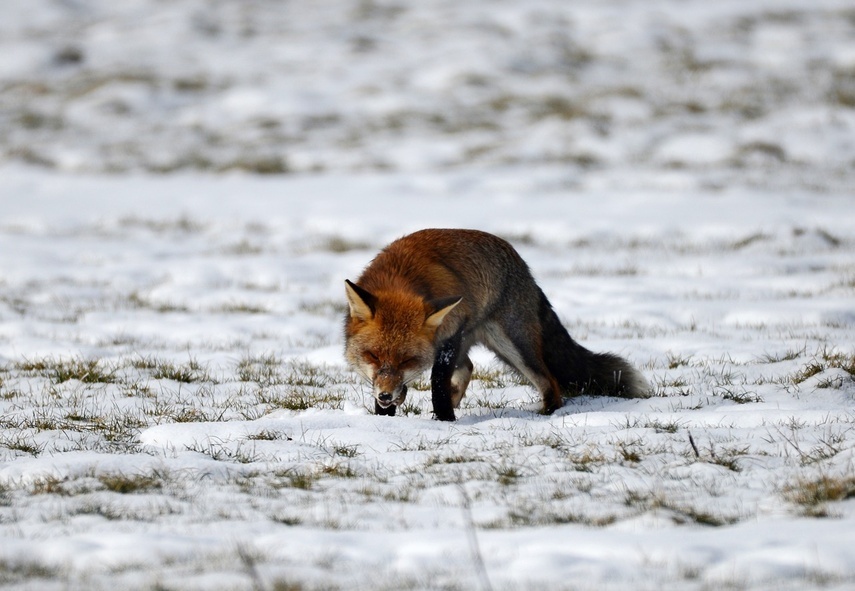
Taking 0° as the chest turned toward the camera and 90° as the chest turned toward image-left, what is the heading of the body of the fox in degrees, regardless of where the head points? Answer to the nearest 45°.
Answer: approximately 45°
